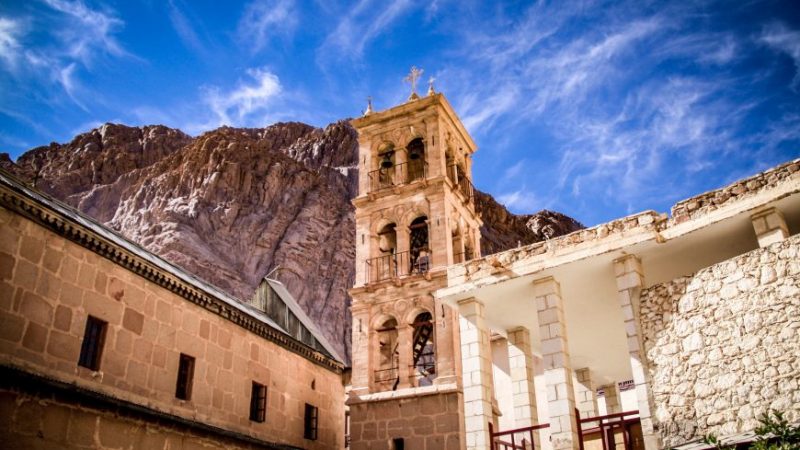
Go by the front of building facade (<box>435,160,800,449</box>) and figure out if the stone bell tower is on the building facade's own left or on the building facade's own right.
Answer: on the building facade's own right

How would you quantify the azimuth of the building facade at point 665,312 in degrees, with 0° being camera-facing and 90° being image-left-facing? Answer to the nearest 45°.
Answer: approximately 45°

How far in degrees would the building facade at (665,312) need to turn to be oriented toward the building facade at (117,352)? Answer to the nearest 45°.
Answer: approximately 45° to its right

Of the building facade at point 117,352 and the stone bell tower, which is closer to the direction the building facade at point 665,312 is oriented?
the building facade
